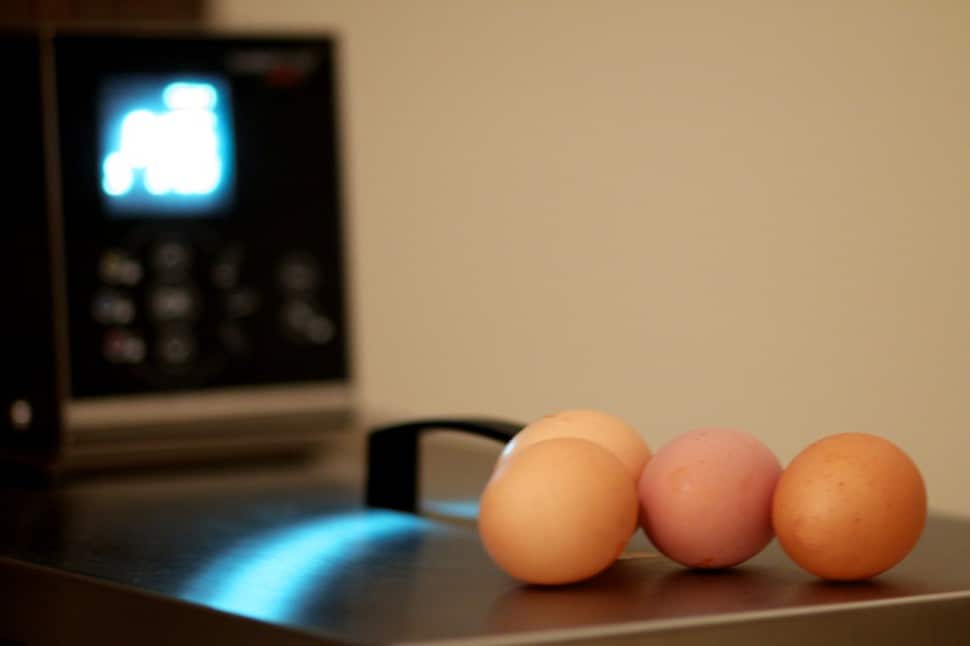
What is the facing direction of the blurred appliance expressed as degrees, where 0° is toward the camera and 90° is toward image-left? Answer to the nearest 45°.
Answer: approximately 315°
